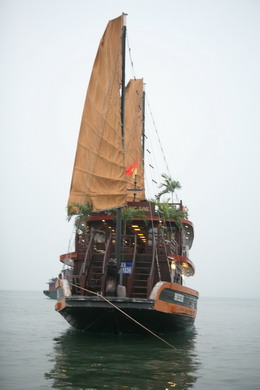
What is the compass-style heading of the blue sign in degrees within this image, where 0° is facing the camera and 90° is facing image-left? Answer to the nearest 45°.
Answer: approximately 0°
